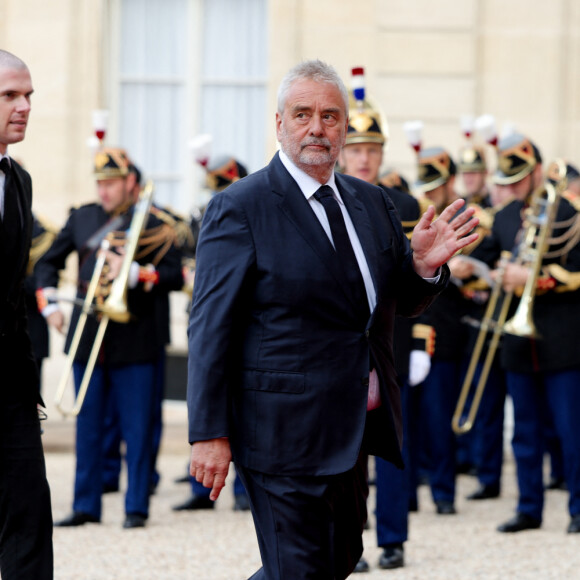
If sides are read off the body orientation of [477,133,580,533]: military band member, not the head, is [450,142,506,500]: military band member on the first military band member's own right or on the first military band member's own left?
on the first military band member's own right

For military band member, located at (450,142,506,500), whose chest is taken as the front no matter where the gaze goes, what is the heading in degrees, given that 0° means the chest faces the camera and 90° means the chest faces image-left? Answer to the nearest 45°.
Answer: approximately 45°

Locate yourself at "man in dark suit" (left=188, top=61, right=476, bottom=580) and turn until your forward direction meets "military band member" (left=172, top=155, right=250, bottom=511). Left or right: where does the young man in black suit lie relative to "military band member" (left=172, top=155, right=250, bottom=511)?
left

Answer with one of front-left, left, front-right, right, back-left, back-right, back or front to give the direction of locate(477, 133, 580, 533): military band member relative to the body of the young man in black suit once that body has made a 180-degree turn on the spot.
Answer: right

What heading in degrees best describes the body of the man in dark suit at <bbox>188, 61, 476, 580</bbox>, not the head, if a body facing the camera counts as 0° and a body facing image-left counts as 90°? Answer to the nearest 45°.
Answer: approximately 315°

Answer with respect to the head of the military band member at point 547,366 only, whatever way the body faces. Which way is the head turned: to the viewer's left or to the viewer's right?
to the viewer's left

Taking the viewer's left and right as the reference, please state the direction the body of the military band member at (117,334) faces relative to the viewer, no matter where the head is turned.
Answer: facing the viewer and to the left of the viewer

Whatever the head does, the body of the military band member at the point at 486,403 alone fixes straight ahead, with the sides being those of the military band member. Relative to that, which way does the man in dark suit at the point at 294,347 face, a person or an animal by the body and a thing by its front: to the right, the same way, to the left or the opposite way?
to the left
